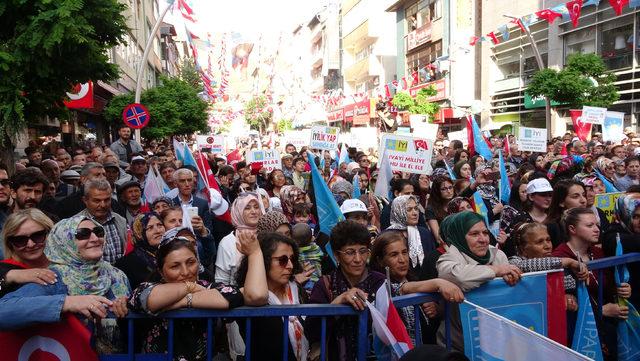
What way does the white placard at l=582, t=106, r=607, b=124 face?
toward the camera

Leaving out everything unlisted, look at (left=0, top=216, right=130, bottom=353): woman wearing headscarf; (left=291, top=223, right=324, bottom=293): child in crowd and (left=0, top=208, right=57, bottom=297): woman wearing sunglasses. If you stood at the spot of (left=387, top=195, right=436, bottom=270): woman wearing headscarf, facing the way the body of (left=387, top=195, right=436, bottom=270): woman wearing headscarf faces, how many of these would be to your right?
3

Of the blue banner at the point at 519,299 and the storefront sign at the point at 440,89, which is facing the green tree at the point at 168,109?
the storefront sign

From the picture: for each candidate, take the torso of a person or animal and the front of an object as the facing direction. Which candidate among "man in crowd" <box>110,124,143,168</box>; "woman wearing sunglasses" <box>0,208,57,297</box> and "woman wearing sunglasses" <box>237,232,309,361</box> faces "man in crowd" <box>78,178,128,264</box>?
"man in crowd" <box>110,124,143,168</box>

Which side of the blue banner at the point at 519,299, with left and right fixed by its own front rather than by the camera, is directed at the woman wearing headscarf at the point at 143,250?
right

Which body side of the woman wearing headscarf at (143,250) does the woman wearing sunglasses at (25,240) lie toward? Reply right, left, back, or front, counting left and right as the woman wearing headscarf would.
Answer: right

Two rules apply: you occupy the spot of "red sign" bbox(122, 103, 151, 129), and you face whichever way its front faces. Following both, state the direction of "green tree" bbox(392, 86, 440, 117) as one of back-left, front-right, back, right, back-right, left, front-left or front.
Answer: back-left

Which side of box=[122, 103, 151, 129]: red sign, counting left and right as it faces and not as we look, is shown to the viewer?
front

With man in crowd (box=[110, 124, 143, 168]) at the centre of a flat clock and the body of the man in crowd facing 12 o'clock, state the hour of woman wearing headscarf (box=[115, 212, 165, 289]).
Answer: The woman wearing headscarf is roughly at 12 o'clock from the man in crowd.

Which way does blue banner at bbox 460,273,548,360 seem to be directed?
toward the camera

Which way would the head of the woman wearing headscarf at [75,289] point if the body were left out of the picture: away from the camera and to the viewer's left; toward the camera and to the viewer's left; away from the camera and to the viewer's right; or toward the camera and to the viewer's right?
toward the camera and to the viewer's right

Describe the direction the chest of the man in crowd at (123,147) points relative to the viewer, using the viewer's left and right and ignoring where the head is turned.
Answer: facing the viewer

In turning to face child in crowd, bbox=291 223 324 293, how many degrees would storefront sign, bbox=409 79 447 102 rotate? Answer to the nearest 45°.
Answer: approximately 45° to its left

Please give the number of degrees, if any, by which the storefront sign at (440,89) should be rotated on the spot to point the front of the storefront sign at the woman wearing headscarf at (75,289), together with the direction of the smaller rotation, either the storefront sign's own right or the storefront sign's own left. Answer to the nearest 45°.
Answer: approximately 45° to the storefront sign's own left
